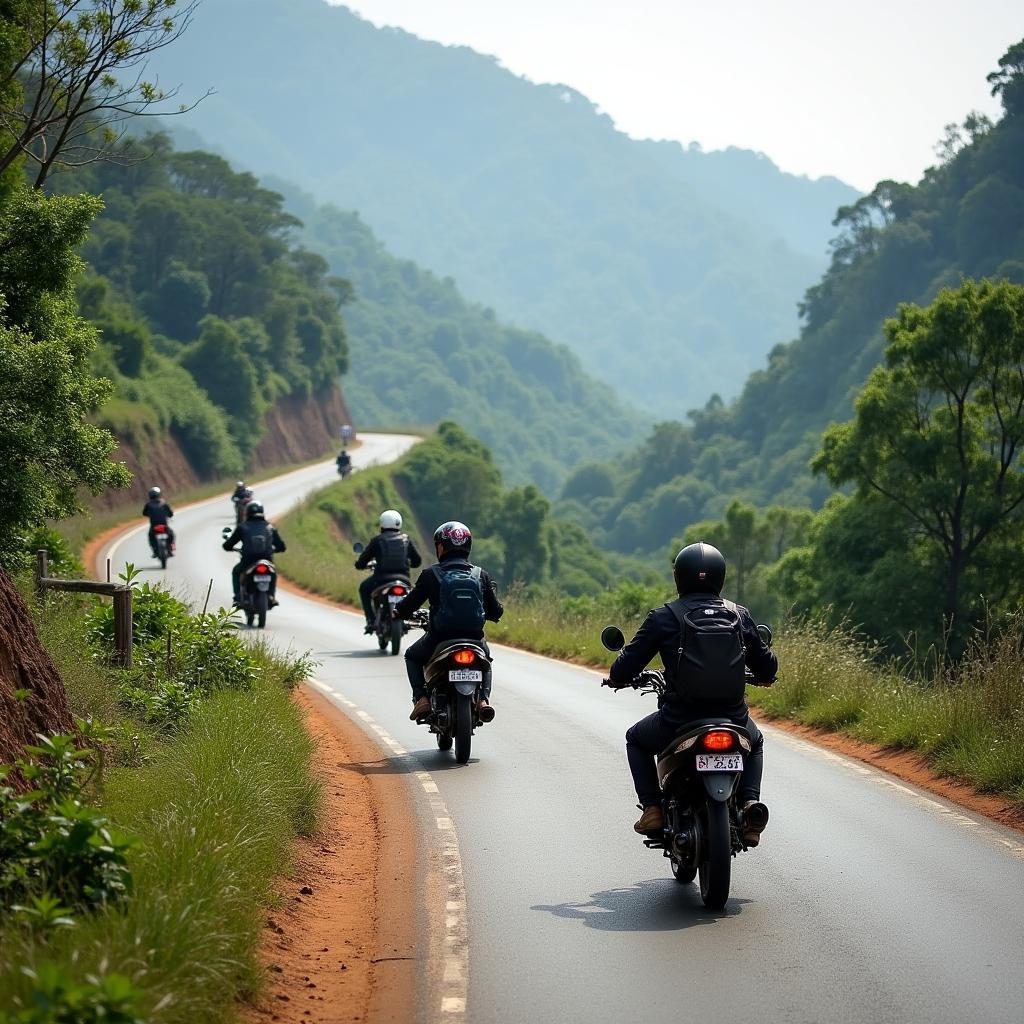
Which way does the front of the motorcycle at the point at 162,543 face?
away from the camera

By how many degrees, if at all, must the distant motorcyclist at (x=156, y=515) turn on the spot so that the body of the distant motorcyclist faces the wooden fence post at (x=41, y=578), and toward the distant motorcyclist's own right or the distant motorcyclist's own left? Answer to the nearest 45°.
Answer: approximately 180°

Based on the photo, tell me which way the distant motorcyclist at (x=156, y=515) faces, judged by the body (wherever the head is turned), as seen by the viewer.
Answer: away from the camera

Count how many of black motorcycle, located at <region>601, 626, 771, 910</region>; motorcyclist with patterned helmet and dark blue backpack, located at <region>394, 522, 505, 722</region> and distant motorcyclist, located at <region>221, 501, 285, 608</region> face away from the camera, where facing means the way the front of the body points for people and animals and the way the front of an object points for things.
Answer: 3

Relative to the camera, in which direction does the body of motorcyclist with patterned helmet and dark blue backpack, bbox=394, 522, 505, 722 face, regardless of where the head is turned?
away from the camera

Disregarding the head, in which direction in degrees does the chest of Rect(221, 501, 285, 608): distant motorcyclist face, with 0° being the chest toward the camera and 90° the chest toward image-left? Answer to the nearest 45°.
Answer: approximately 180°

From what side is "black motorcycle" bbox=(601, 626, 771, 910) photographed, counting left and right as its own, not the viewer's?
back

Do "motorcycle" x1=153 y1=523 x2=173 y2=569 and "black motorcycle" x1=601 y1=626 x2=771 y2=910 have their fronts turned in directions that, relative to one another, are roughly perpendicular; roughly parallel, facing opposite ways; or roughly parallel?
roughly parallel

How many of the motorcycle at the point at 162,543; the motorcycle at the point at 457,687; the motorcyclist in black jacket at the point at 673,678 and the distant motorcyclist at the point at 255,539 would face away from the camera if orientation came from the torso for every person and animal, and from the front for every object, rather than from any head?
4

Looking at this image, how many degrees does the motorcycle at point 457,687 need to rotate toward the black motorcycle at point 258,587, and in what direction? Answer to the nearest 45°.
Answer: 0° — it already faces it

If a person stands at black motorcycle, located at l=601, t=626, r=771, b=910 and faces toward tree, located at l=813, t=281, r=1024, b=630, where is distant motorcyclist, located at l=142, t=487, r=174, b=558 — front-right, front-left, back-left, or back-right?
front-left

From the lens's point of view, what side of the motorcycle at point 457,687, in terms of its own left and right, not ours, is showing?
back

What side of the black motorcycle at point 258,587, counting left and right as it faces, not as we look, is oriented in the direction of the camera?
back

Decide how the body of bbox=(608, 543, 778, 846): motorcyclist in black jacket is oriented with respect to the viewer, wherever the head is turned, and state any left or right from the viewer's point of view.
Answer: facing away from the viewer
